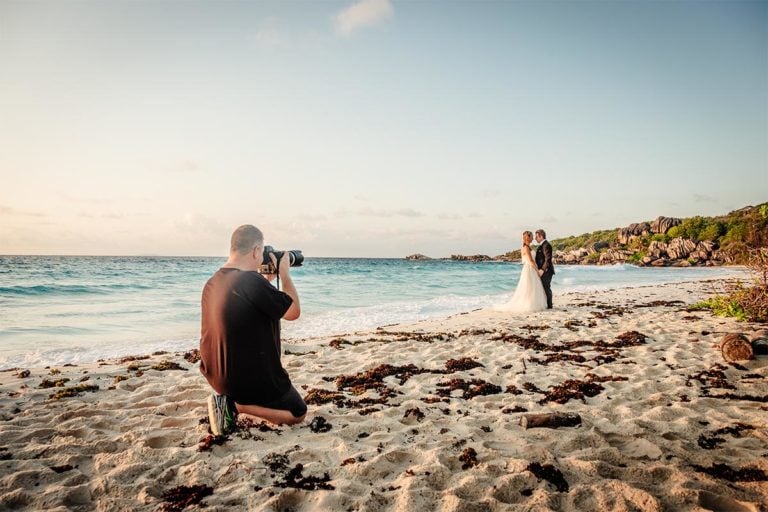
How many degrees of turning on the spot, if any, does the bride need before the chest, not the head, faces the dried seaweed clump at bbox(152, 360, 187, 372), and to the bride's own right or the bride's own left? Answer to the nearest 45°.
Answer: approximately 135° to the bride's own right

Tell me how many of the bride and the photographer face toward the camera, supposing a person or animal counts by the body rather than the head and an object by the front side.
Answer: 0

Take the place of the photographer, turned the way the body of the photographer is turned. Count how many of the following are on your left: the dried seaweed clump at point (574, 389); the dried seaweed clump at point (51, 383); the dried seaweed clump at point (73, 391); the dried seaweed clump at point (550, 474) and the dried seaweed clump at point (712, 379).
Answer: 2

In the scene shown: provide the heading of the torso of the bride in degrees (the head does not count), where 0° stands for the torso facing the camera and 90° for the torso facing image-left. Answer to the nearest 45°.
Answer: approximately 270°

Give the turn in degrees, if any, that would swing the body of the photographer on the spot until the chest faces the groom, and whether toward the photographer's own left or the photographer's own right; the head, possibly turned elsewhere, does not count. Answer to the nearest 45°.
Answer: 0° — they already face them

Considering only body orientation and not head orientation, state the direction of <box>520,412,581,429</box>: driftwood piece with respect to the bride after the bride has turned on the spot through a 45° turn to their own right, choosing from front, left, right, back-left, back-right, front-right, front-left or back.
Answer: front-right

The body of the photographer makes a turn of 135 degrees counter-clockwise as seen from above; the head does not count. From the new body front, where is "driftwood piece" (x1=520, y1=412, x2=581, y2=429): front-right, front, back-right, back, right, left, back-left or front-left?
back

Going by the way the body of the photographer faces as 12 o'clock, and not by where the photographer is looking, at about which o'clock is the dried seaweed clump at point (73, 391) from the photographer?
The dried seaweed clump is roughly at 9 o'clock from the photographer.

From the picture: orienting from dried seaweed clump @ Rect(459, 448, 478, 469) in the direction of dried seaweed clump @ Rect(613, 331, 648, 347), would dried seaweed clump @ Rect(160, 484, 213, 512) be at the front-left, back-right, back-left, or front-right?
back-left

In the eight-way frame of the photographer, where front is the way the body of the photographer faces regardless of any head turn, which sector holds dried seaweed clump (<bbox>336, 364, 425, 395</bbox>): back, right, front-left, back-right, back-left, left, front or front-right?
front

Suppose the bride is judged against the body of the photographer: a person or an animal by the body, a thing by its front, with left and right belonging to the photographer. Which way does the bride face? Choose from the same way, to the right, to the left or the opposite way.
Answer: to the right

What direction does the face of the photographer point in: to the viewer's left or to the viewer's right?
to the viewer's right

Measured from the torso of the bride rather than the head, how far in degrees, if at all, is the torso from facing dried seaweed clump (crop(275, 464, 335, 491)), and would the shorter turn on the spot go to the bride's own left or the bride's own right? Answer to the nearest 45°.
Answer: approximately 90° to the bride's own right

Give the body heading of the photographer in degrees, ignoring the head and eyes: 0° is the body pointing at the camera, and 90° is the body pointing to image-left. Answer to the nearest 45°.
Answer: approximately 225°

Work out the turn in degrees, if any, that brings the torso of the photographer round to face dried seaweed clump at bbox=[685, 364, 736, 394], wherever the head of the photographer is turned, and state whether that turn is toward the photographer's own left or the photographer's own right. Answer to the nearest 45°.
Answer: approximately 45° to the photographer's own right
